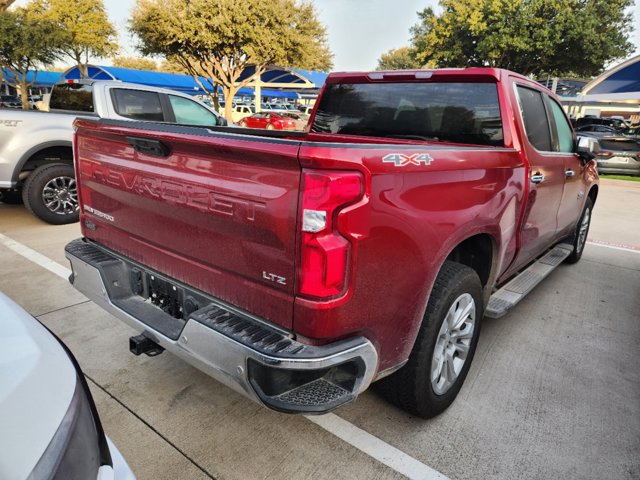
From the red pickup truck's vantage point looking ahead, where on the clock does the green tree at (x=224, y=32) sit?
The green tree is roughly at 10 o'clock from the red pickup truck.

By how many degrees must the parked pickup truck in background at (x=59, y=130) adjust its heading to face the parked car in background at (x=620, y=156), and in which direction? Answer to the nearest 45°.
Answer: approximately 45° to its right

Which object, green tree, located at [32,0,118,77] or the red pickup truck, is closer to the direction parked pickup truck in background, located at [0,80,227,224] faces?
the green tree

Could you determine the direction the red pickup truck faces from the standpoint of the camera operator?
facing away from the viewer and to the right of the viewer

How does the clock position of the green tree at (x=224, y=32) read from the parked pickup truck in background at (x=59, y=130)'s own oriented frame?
The green tree is roughly at 11 o'clock from the parked pickup truck in background.

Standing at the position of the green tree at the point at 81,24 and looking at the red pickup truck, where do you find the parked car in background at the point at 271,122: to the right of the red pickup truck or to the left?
left

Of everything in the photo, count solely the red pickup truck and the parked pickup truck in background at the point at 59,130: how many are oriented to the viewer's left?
0

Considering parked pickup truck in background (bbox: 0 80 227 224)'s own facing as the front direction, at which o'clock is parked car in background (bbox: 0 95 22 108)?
parked car in background (bbox: 0 95 22 108) is roughly at 10 o'clock from parked pickup truck in background (bbox: 0 80 227 224).

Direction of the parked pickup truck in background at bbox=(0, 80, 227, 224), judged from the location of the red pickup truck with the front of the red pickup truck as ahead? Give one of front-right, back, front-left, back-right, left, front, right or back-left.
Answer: left

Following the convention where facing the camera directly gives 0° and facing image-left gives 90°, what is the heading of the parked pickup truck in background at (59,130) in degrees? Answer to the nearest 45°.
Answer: approximately 225°

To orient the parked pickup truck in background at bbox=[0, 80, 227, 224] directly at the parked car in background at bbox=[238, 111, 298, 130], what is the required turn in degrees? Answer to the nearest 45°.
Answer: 0° — it already faces it

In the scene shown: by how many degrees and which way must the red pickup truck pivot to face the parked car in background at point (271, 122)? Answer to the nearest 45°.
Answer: approximately 45° to its left

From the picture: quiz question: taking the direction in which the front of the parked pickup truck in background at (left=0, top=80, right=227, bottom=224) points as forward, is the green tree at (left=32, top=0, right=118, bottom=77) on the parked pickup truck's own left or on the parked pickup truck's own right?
on the parked pickup truck's own left

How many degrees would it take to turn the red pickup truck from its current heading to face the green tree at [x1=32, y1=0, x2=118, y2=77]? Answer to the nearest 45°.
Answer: approximately 90° to its left
